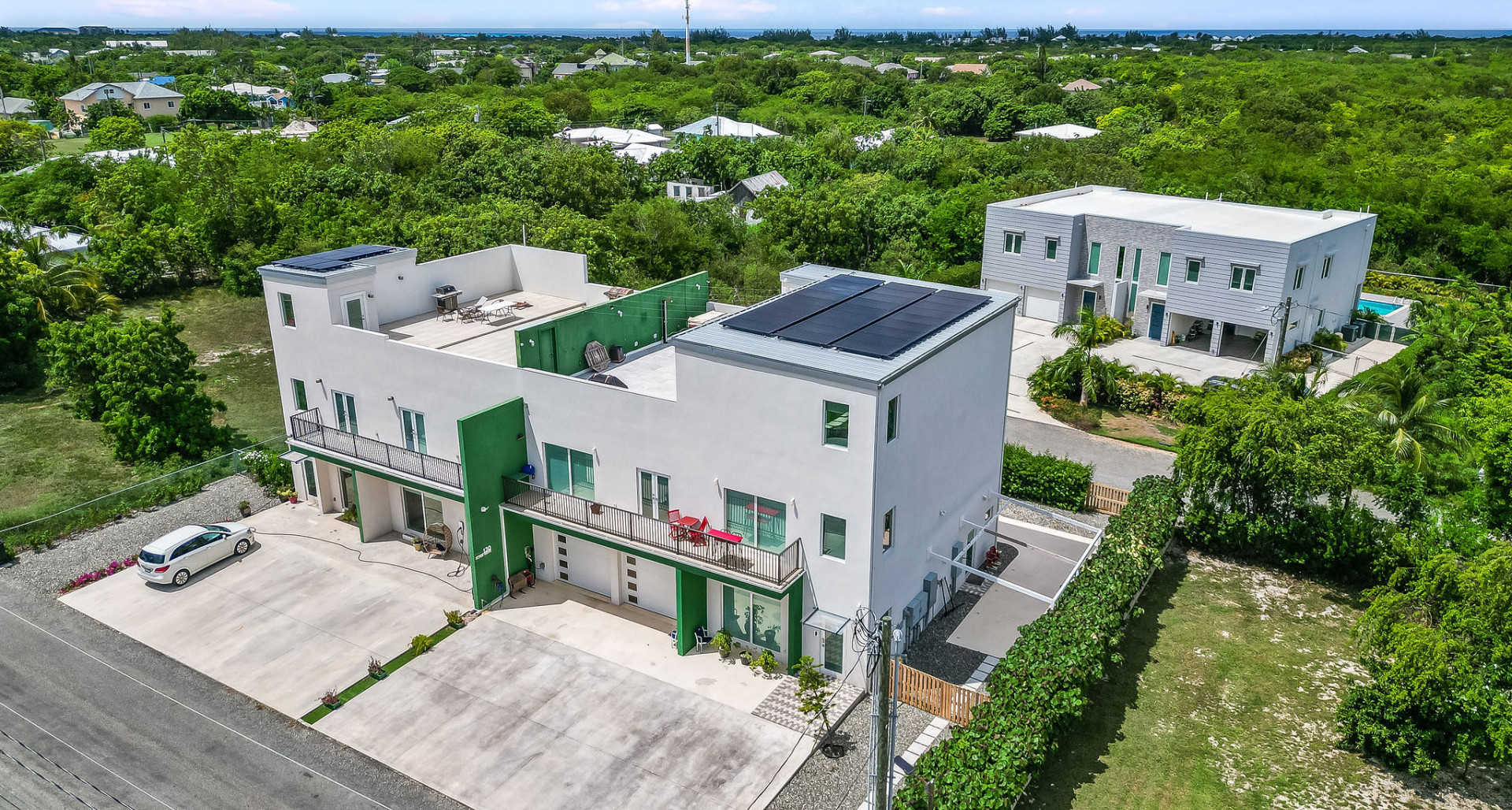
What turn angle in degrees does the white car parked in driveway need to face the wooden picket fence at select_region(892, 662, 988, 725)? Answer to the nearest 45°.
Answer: approximately 90° to its right

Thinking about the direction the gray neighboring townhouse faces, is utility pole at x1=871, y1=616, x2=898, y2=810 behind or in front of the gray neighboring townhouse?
in front

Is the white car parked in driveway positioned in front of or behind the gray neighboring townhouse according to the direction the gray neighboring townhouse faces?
in front

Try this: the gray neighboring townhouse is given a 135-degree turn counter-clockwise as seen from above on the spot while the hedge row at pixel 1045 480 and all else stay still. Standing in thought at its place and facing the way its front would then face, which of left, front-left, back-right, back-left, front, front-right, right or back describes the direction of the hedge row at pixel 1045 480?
right

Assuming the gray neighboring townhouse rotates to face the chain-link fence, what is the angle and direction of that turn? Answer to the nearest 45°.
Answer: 0° — it already faces it

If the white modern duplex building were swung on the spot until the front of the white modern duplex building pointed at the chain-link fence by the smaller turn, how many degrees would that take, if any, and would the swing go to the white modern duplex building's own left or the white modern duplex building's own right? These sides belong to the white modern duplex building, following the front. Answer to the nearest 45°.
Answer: approximately 90° to the white modern duplex building's own right

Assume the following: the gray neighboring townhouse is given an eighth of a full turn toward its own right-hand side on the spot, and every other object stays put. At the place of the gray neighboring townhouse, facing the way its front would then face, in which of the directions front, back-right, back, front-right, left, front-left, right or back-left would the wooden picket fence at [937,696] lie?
left

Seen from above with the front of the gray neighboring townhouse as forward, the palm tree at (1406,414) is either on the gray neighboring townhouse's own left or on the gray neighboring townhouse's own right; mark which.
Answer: on the gray neighboring townhouse's own left

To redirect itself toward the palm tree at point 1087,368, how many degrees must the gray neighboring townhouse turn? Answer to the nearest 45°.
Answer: approximately 45° to its left

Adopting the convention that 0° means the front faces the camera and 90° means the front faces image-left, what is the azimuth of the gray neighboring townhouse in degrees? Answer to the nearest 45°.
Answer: approximately 45°

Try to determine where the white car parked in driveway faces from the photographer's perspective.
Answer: facing away from the viewer and to the right of the viewer

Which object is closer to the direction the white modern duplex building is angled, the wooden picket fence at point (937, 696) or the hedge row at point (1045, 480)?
the wooden picket fence

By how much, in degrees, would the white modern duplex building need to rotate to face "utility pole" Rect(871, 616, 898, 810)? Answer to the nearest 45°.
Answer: approximately 45° to its left

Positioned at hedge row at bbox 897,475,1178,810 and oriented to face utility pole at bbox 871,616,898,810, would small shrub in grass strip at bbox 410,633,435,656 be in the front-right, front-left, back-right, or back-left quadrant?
front-right

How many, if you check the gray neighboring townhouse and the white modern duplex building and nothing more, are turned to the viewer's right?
0
